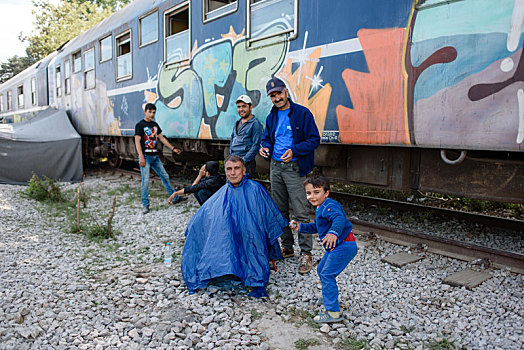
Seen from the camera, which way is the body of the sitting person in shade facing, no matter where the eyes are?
to the viewer's left

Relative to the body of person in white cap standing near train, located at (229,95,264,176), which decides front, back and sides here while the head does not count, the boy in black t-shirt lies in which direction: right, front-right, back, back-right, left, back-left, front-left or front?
right

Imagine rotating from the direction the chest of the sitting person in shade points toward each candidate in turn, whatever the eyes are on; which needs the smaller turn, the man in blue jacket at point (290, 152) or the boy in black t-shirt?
the boy in black t-shirt

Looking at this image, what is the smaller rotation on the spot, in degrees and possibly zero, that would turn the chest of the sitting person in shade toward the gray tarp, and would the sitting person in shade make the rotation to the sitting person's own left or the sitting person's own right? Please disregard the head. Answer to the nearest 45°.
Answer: approximately 45° to the sitting person's own right

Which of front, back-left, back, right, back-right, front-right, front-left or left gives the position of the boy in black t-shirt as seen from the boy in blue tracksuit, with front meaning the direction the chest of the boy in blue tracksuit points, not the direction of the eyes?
front-right

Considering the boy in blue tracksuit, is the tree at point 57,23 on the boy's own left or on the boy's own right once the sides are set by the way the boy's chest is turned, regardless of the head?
on the boy's own right

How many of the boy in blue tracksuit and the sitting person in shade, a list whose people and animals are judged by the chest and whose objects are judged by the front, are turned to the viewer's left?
2

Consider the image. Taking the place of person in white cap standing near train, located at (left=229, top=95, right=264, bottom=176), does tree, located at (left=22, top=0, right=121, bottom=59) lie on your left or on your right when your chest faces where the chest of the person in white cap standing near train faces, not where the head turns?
on your right

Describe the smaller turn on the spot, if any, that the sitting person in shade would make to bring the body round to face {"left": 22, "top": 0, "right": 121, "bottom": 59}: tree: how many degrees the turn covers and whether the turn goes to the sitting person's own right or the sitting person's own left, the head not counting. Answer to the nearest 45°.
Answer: approximately 90° to the sitting person's own right

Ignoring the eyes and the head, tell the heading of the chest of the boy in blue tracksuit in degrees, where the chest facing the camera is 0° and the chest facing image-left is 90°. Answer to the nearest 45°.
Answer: approximately 90°

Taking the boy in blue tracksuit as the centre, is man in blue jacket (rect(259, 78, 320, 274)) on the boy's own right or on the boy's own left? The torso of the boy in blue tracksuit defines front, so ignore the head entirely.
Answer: on the boy's own right
